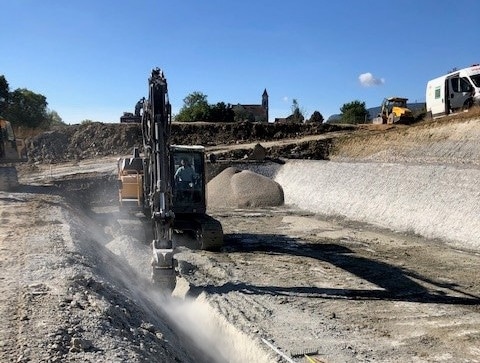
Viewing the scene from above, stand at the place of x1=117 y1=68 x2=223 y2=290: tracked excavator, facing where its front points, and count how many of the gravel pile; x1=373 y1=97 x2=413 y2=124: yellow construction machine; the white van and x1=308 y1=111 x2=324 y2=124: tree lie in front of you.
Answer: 0

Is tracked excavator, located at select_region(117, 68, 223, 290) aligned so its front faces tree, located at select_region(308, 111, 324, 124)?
no

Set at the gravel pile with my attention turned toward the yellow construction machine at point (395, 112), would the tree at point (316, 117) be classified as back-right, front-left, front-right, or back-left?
front-left

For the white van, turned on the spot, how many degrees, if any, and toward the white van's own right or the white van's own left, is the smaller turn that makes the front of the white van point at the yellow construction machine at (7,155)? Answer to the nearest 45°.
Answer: approximately 90° to the white van's own right

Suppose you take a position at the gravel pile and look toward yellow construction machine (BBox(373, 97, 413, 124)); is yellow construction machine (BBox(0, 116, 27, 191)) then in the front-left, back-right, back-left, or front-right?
back-left

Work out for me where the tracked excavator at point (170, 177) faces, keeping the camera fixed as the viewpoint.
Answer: facing the viewer

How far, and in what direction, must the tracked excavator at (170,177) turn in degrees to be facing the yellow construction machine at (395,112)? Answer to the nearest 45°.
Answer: approximately 135° to its left

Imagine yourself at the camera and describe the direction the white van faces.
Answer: facing the viewer and to the right of the viewer

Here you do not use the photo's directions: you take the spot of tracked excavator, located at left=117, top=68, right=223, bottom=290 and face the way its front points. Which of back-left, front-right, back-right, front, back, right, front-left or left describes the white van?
back-left

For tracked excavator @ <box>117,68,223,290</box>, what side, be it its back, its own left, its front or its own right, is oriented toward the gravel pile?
back

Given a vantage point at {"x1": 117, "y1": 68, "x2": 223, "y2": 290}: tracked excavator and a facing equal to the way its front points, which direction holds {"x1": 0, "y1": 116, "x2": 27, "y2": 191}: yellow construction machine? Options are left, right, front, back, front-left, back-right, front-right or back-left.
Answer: back-right

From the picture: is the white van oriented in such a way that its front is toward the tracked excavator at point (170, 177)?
no
